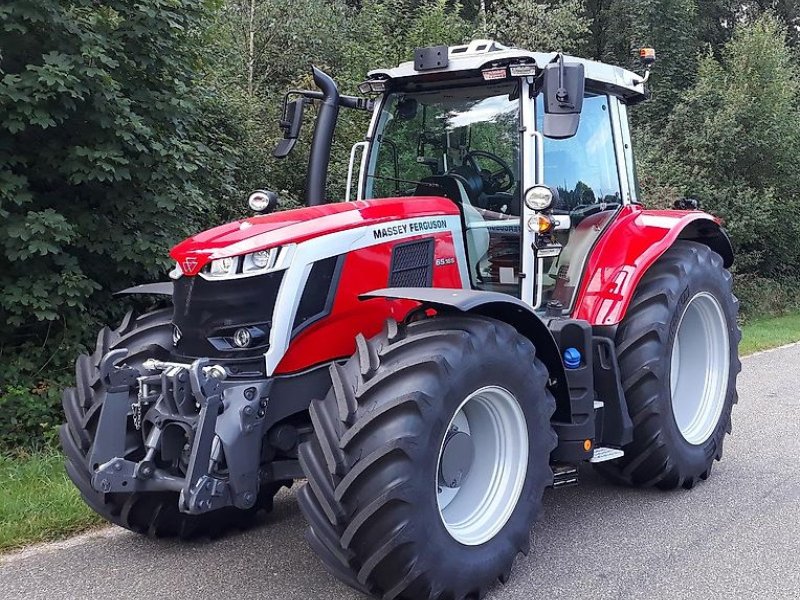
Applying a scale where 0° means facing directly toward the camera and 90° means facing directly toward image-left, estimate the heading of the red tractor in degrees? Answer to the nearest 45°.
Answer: approximately 45°

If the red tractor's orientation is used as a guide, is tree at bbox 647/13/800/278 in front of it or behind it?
behind
